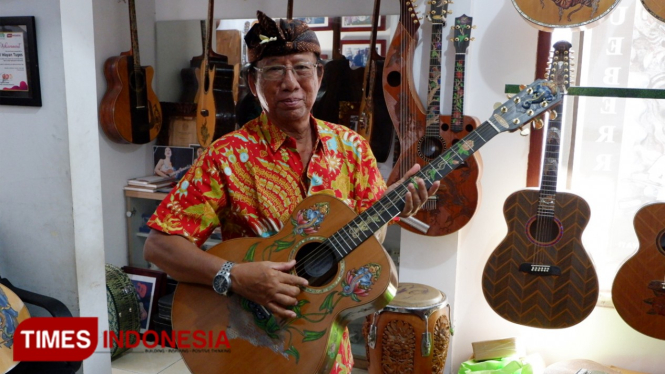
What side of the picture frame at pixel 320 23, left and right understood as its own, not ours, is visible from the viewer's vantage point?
front

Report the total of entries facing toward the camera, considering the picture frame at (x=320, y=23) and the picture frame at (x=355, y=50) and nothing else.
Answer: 2

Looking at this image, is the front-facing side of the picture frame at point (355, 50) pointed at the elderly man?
yes

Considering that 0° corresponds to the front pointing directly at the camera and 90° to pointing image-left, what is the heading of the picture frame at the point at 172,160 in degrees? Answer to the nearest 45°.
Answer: approximately 0°

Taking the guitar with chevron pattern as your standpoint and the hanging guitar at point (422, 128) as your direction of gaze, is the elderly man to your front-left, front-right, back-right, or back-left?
front-left

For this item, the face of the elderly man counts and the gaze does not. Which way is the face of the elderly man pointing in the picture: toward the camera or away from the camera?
toward the camera

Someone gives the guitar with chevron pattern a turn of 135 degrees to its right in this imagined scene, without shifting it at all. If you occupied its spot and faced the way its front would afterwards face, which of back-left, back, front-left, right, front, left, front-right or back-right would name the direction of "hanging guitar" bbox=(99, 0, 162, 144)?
front-left

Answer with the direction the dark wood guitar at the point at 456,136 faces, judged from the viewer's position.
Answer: facing the viewer

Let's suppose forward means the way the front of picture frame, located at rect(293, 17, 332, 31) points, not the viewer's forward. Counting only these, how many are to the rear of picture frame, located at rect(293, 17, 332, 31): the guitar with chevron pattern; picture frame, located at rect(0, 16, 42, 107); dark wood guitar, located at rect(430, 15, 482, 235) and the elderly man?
0

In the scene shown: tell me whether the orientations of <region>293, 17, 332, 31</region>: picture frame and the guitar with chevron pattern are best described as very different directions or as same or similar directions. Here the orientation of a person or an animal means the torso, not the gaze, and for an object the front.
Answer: same or similar directions

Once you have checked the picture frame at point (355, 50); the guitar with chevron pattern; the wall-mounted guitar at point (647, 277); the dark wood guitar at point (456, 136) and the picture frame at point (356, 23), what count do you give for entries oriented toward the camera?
5

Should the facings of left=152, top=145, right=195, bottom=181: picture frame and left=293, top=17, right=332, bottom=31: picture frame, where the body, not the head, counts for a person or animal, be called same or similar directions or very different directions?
same or similar directions

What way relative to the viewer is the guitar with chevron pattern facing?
toward the camera

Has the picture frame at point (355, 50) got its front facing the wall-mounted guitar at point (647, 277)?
no

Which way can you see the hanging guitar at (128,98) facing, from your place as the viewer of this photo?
facing the viewer and to the right of the viewer
